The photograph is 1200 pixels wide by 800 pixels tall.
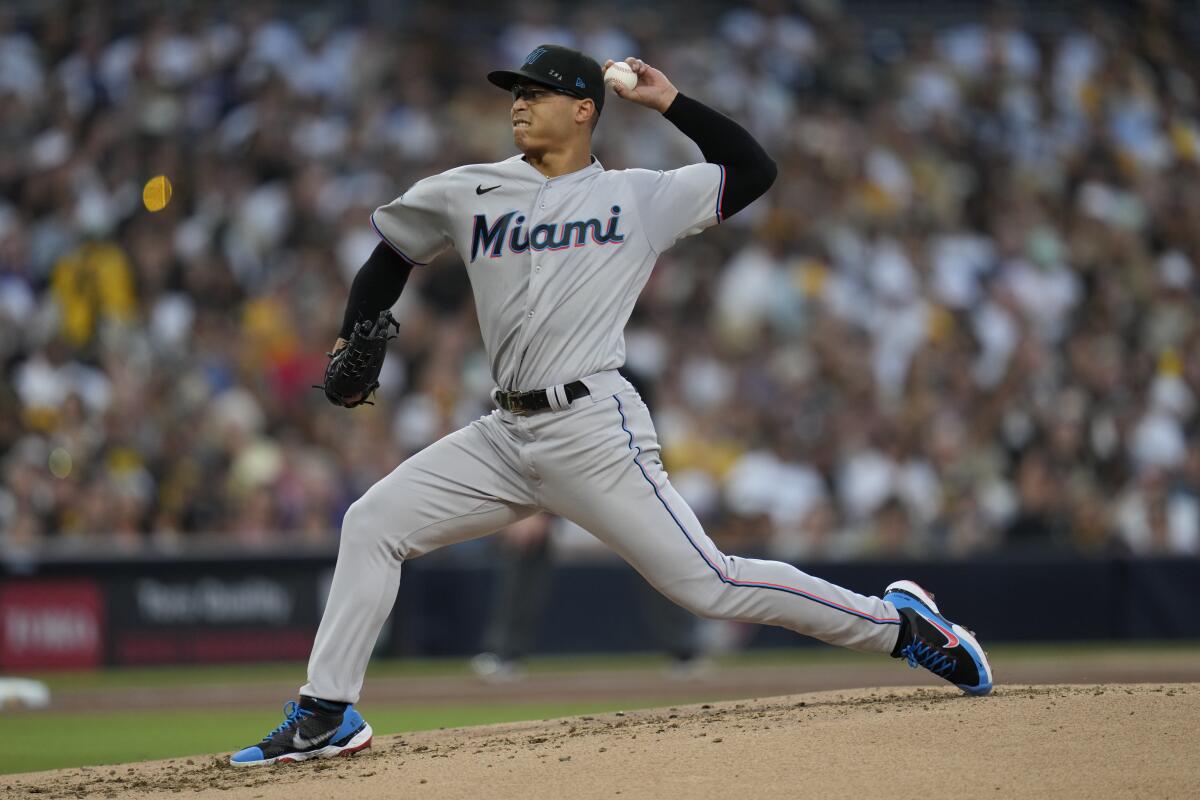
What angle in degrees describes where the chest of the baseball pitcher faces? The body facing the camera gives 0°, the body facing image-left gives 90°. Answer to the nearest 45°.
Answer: approximately 45°
